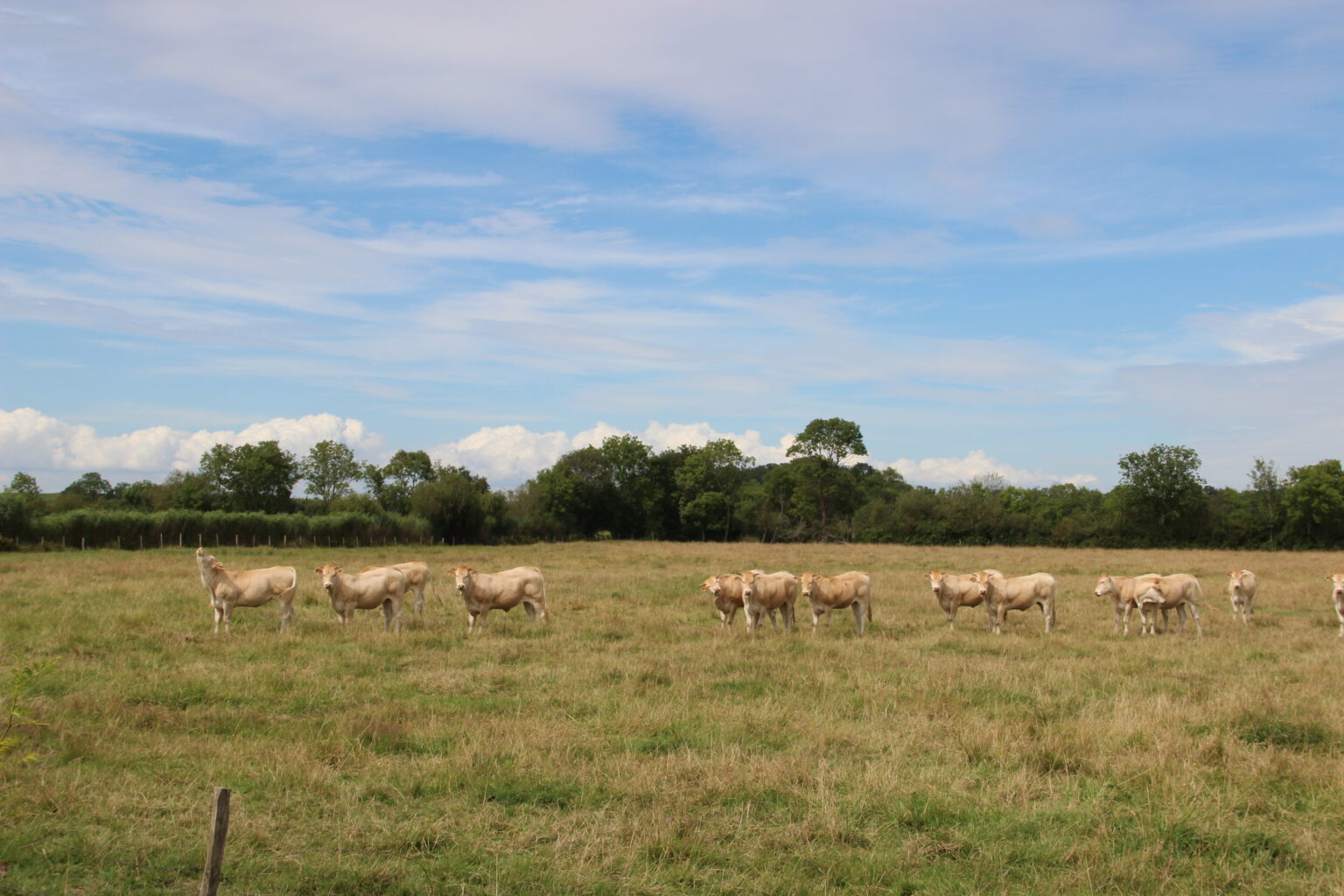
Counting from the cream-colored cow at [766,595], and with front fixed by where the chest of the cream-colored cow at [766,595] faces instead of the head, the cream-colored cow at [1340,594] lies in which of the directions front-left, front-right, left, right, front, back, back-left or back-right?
back-left

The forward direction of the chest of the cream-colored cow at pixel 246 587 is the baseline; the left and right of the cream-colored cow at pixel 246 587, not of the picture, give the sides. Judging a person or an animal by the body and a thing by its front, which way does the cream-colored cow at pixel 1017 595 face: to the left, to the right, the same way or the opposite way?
the same way

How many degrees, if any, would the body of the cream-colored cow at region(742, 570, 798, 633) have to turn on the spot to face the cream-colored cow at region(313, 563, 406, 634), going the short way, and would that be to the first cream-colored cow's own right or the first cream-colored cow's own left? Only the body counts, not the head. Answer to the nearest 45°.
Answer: approximately 45° to the first cream-colored cow's own right

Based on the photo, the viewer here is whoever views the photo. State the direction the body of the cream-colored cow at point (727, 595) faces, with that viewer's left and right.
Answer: facing the viewer and to the left of the viewer

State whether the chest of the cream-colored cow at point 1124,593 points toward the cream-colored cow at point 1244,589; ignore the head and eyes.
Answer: no

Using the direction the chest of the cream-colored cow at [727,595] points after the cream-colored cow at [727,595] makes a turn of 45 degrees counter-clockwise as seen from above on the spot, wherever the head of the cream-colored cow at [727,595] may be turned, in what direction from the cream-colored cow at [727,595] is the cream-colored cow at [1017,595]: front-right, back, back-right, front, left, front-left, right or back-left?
left

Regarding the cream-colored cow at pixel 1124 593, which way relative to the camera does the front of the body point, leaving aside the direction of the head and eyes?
to the viewer's left

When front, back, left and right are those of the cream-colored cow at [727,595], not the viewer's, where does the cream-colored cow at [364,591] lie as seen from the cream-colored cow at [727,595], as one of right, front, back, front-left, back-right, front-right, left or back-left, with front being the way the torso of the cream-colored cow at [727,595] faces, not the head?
front-right

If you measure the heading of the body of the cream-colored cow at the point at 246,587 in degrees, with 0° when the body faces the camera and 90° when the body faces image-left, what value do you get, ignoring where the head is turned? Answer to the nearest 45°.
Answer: approximately 90°

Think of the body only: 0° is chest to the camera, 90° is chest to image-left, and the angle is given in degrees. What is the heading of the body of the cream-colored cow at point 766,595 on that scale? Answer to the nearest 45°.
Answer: approximately 45°

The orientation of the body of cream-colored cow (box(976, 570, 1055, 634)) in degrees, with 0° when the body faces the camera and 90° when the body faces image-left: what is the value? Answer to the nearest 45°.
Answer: approximately 45°

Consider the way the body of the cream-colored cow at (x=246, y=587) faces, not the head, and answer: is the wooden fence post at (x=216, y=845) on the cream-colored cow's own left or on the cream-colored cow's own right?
on the cream-colored cow's own left

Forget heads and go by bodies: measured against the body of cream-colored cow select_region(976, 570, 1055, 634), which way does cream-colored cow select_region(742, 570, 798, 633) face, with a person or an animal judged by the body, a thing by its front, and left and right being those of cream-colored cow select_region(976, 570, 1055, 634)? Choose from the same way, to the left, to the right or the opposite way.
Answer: the same way

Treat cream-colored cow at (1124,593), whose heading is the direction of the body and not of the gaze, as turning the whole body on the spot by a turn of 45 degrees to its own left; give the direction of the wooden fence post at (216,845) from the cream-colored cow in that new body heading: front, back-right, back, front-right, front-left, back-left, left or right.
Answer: front-left

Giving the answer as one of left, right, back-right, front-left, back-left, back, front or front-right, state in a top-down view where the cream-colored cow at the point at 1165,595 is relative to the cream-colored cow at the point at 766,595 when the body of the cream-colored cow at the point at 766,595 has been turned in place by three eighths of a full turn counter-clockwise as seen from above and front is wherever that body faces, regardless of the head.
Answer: front

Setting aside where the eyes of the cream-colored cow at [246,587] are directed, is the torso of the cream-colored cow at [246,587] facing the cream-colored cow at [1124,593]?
no
